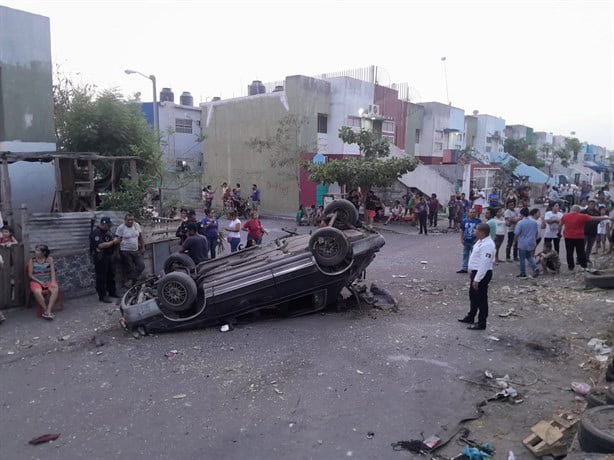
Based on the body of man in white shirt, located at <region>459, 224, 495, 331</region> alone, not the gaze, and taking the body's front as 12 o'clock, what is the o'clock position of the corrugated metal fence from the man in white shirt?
The corrugated metal fence is roughly at 12 o'clock from the man in white shirt.

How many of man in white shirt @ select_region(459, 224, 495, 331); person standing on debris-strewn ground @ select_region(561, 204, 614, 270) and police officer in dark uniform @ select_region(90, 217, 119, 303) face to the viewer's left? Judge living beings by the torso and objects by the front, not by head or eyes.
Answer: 1

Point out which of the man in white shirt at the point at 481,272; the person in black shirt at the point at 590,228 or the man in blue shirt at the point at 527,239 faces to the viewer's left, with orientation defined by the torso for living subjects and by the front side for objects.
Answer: the man in white shirt

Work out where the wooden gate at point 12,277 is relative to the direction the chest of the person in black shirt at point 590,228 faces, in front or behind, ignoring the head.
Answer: in front

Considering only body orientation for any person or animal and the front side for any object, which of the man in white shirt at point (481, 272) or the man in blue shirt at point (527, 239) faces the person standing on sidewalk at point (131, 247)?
the man in white shirt

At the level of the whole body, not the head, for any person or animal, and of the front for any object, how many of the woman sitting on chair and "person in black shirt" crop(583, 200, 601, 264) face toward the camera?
2

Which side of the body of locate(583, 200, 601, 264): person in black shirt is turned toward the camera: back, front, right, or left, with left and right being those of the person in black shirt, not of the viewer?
front

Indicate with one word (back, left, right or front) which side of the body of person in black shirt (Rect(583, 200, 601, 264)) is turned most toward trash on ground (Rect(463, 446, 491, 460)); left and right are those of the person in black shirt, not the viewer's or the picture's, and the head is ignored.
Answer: front

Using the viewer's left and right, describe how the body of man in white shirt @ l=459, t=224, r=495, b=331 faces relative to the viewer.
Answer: facing to the left of the viewer

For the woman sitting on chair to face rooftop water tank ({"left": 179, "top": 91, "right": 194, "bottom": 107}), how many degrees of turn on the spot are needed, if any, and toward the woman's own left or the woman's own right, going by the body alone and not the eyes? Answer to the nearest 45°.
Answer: approximately 180°

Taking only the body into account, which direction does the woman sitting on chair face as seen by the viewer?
toward the camera

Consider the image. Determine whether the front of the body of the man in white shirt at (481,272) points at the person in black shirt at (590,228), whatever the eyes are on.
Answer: no

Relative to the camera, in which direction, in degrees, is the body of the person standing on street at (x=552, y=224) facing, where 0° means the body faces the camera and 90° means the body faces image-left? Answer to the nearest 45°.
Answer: approximately 45°
